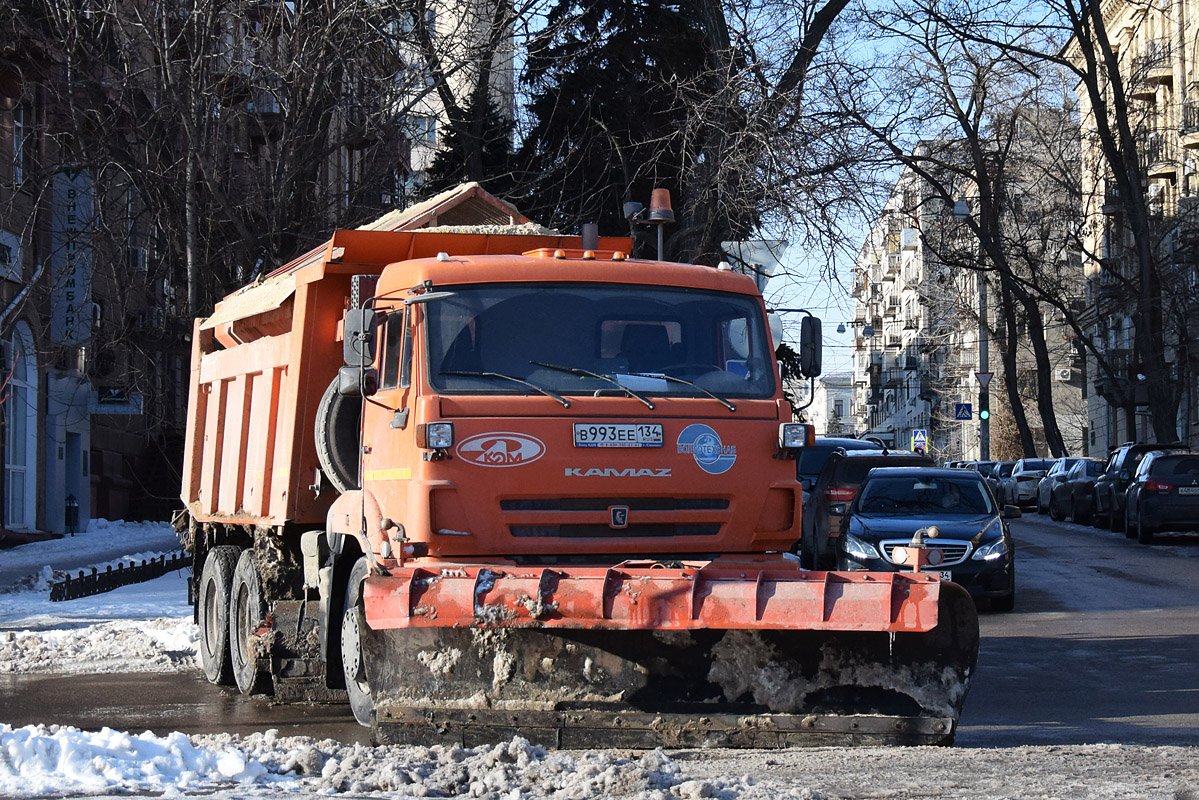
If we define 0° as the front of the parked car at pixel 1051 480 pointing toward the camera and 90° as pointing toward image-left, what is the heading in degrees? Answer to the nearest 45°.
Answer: approximately 135°

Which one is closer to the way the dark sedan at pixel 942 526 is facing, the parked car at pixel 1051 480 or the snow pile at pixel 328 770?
the snow pile
